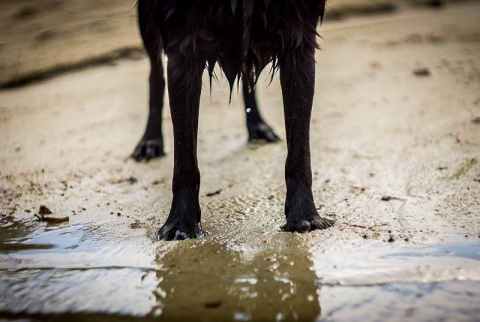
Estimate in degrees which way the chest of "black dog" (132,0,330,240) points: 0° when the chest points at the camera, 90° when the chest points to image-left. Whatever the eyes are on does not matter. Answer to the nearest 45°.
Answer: approximately 0°

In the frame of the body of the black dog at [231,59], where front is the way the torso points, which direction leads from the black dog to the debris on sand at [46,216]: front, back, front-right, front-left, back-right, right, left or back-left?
right

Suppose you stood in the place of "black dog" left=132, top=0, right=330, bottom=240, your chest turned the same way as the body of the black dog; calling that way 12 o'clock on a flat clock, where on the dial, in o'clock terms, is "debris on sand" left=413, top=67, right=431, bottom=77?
The debris on sand is roughly at 7 o'clock from the black dog.

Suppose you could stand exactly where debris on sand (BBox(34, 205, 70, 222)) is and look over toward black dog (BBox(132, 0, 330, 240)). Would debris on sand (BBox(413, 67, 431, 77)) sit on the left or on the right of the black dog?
left
